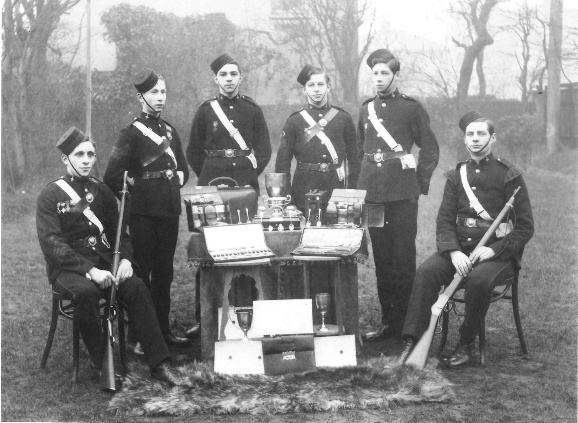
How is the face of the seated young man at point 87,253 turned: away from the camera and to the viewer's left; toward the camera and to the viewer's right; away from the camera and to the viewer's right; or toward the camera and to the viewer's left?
toward the camera and to the viewer's right

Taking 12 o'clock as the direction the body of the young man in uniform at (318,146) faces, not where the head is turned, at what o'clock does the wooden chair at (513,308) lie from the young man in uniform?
The wooden chair is roughly at 10 o'clock from the young man in uniform.

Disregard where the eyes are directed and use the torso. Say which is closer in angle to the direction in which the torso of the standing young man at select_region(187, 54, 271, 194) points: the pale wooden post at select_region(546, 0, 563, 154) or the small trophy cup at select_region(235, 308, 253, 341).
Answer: the small trophy cup

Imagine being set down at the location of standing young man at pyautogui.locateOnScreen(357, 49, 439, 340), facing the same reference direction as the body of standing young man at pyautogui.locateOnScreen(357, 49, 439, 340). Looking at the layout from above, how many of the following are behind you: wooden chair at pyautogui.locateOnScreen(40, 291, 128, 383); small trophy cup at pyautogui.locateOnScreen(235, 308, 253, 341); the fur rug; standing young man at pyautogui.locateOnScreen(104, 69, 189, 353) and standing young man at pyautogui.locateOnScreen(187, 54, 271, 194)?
0

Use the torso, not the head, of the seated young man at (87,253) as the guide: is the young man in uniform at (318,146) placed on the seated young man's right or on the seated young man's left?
on the seated young man's left

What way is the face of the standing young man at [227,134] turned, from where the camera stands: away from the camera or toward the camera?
toward the camera

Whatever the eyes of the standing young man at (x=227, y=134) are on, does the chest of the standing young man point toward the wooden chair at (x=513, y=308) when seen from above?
no

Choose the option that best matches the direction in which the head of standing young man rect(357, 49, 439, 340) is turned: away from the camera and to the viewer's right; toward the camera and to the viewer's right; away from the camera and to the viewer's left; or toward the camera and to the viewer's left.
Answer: toward the camera and to the viewer's left

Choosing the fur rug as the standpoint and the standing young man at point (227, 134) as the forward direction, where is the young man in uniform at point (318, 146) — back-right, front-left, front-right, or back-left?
front-right

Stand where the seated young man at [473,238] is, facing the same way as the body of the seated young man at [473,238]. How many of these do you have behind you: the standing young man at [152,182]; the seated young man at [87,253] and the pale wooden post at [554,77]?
1

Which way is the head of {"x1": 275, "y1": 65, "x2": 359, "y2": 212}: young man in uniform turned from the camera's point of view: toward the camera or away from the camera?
toward the camera

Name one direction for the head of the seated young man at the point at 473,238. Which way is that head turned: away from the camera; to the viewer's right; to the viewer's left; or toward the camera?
toward the camera

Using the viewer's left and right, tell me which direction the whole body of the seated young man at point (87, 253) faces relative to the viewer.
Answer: facing the viewer and to the right of the viewer

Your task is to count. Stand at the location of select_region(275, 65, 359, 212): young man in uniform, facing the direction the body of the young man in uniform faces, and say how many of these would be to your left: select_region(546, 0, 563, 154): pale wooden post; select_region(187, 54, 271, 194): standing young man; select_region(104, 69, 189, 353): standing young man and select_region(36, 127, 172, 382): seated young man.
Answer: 1

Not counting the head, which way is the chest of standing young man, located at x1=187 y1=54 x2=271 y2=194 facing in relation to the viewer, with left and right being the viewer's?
facing the viewer

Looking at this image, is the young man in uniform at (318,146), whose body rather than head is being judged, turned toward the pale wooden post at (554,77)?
no

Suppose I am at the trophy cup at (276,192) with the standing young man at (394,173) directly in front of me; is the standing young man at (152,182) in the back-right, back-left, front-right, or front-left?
back-left

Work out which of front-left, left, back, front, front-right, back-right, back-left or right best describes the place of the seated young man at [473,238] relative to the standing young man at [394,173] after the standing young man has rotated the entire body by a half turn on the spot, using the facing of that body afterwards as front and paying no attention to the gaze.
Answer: right
